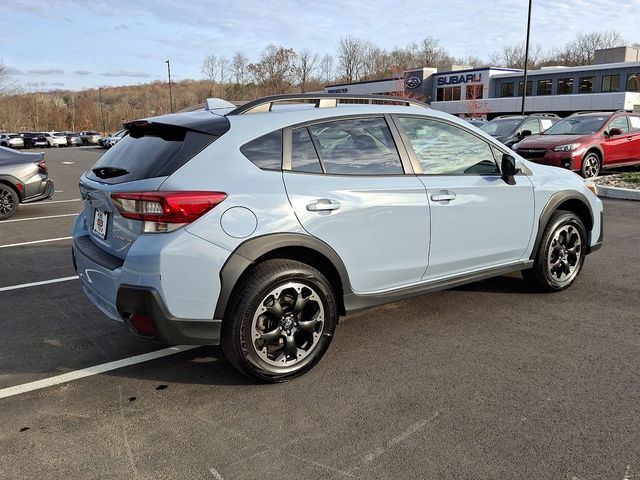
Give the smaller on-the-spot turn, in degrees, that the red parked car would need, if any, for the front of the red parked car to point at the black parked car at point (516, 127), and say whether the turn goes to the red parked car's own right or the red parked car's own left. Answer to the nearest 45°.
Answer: approximately 90° to the red parked car's own right

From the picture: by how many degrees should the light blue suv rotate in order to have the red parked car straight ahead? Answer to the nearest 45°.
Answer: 0° — it already faces it

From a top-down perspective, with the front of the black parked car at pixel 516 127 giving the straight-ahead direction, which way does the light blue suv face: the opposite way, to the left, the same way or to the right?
the opposite way

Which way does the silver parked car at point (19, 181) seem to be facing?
to the viewer's left

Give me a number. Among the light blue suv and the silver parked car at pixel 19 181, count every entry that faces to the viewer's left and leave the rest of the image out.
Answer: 1

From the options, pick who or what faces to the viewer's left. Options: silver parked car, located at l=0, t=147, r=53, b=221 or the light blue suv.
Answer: the silver parked car

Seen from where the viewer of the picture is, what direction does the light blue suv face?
facing away from the viewer and to the right of the viewer

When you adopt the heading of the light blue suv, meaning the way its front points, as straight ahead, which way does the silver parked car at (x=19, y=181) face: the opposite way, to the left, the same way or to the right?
the opposite way

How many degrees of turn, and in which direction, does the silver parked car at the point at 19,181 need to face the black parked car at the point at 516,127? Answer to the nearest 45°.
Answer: approximately 180°

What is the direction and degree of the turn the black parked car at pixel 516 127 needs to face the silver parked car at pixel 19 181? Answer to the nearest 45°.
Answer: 0° — it already faces it
